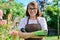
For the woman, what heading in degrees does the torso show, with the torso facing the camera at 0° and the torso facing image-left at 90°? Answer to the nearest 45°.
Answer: approximately 0°
